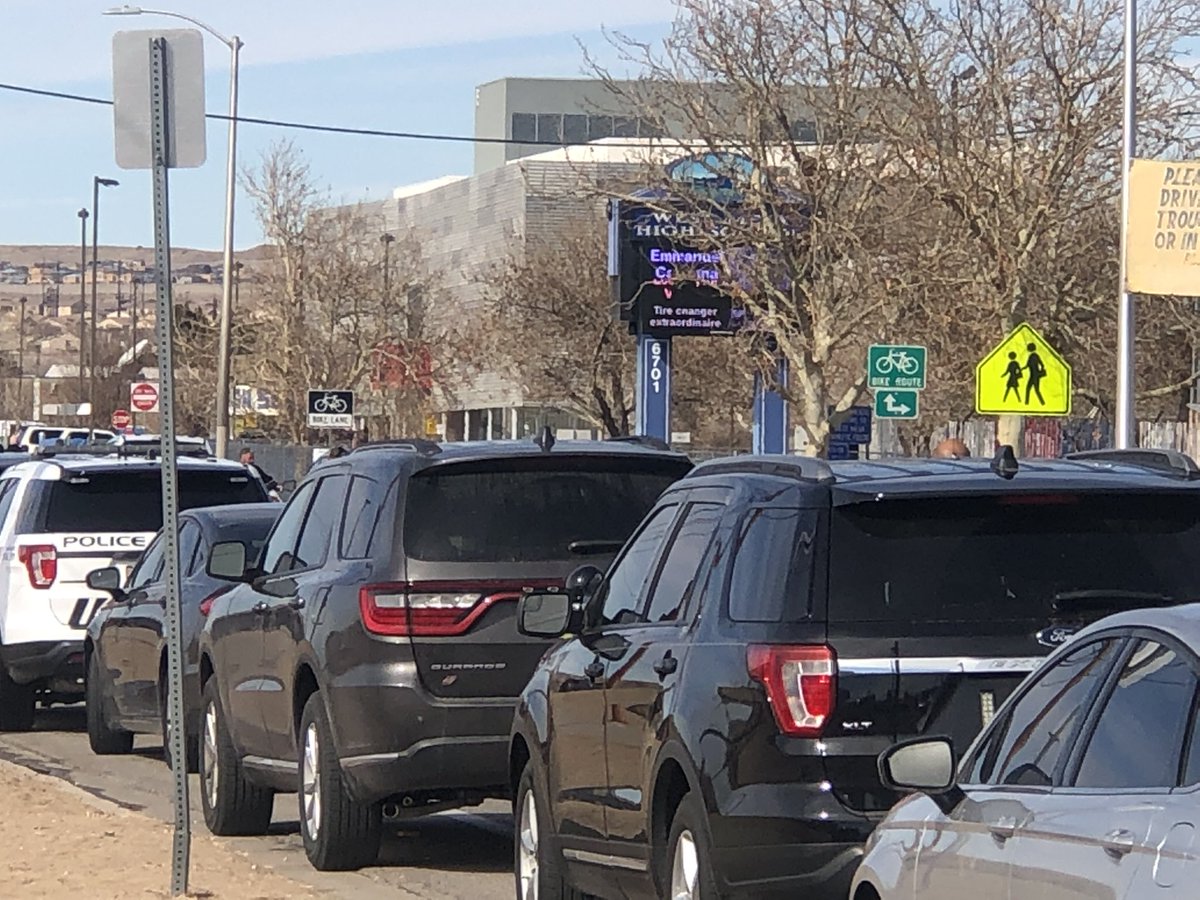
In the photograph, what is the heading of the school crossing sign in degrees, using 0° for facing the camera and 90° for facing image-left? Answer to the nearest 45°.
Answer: approximately 0°

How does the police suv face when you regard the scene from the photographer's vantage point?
facing away from the viewer and to the left of the viewer

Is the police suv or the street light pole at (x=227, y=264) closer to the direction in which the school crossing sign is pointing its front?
the police suv

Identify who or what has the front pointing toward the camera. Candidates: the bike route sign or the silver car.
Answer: the bike route sign

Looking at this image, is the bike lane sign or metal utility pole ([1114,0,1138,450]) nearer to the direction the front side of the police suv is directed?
the bike lane sign

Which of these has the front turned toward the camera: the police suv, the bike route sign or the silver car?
the bike route sign

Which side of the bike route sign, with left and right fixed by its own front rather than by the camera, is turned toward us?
front

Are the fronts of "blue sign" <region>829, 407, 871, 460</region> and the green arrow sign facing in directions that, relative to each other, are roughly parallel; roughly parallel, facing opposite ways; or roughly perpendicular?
roughly parallel

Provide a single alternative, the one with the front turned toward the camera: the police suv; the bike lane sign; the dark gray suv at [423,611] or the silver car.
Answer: the bike lane sign

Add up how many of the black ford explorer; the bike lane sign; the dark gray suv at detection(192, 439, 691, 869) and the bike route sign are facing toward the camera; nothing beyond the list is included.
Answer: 2

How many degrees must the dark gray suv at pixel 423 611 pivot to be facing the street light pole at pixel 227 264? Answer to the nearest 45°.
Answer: approximately 45° to its right

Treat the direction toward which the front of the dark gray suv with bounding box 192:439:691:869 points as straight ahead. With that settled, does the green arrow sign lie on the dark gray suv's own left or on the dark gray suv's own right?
on the dark gray suv's own right

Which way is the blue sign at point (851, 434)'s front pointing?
toward the camera

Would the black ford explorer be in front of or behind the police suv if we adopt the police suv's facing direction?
behind

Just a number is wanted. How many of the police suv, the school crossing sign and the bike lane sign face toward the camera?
2

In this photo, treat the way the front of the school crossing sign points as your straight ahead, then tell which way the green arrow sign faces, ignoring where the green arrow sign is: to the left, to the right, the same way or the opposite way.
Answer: the same way

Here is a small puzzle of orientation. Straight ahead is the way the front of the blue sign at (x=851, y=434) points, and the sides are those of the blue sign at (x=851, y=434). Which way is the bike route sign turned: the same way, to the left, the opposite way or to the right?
the same way

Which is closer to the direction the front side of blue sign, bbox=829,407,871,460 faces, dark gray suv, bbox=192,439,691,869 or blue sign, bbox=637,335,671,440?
the dark gray suv
